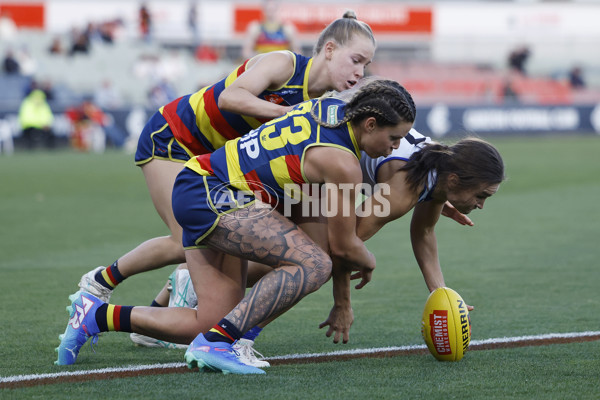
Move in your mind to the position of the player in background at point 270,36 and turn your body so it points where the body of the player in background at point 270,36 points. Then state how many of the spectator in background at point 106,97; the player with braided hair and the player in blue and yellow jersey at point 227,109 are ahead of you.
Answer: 2

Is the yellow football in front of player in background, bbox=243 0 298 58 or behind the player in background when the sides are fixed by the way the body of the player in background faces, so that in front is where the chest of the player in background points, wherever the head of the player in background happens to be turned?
in front

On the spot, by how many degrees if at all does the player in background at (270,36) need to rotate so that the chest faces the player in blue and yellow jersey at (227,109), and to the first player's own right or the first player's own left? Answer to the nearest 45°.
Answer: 0° — they already face them

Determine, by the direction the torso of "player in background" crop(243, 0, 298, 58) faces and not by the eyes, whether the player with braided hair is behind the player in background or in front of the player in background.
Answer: in front

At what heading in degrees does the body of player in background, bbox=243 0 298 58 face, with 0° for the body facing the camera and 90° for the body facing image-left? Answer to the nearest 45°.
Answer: approximately 0°
